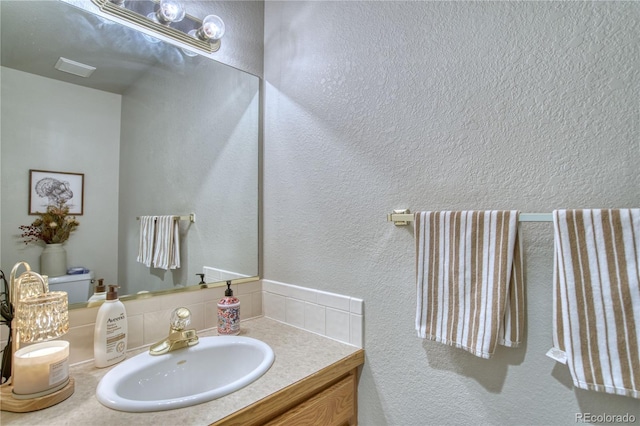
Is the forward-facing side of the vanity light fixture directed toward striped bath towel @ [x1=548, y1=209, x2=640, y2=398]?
yes

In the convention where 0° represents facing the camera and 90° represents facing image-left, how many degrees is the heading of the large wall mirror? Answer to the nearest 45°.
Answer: approximately 315°

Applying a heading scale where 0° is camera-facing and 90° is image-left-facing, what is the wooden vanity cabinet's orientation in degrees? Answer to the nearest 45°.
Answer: approximately 315°

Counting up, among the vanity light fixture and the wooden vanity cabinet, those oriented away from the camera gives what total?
0

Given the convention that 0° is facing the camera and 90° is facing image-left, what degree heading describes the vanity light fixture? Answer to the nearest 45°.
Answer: approximately 315°
